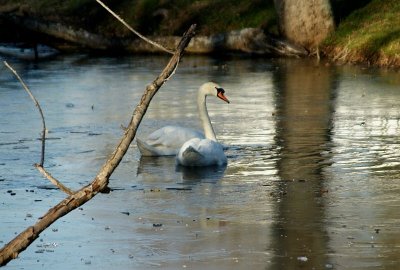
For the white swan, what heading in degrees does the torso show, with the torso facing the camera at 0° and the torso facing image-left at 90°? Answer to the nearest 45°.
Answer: approximately 270°

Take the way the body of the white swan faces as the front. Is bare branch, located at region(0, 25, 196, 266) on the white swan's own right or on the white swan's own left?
on the white swan's own right
